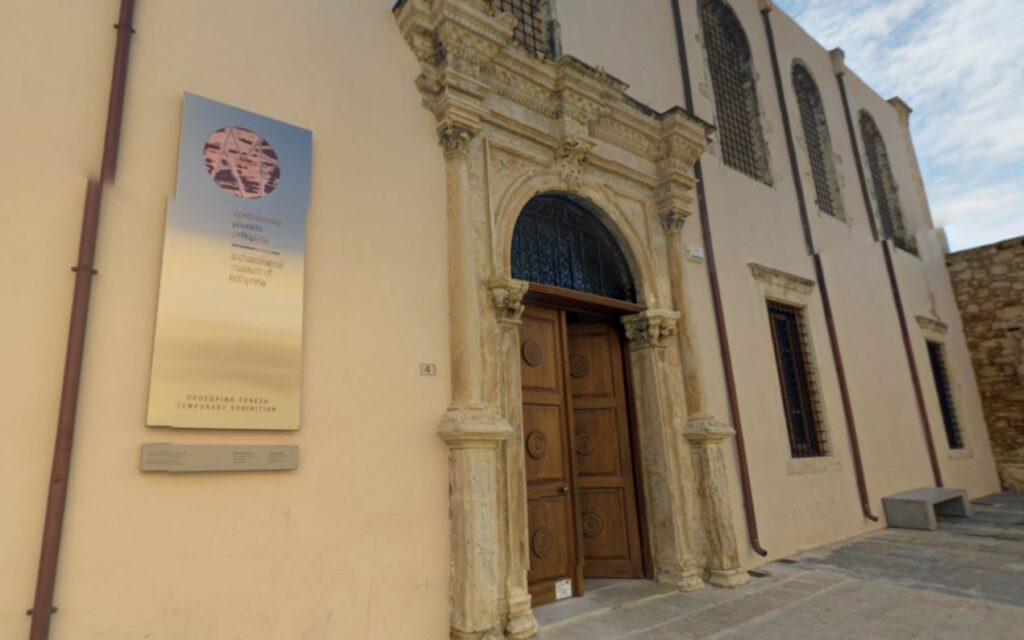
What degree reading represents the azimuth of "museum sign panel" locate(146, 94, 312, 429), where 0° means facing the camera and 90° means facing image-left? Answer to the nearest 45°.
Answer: approximately 315°

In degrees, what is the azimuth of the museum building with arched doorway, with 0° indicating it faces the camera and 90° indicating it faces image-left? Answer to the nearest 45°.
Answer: approximately 315°
